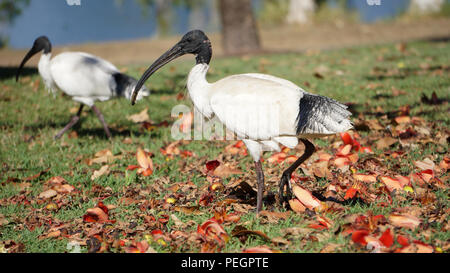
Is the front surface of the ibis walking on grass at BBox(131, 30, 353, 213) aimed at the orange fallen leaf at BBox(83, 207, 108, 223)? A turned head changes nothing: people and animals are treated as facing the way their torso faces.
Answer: yes

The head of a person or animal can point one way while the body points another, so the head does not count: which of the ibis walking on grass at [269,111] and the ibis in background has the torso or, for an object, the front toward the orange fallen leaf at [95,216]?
the ibis walking on grass

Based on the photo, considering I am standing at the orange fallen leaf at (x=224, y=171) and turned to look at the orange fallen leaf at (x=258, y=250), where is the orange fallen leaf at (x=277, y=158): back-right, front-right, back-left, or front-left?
back-left

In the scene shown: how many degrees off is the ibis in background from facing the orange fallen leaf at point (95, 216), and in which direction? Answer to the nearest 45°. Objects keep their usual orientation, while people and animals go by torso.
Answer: approximately 90° to its left

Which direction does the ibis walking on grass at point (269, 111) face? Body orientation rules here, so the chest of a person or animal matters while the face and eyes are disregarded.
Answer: to the viewer's left

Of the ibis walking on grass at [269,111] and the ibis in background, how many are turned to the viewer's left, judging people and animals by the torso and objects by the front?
2

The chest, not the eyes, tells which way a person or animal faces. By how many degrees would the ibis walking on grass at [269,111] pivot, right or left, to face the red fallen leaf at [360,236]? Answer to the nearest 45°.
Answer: approximately 135° to its left

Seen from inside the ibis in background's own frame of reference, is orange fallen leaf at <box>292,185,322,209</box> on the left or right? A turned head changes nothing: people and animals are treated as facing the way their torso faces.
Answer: on its left

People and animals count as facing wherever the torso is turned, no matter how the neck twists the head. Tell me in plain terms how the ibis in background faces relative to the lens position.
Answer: facing to the left of the viewer

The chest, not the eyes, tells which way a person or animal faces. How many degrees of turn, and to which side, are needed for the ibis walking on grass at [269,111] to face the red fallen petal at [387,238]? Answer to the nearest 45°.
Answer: approximately 135° to its left
